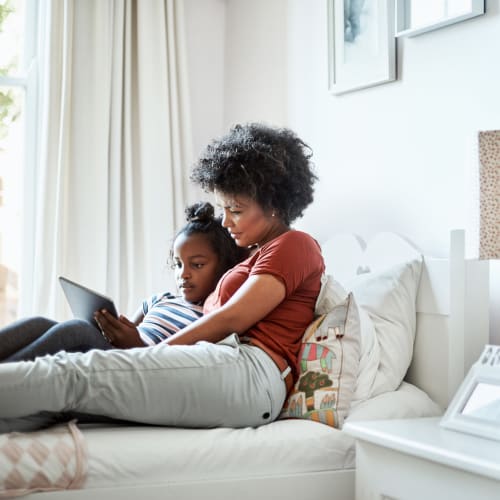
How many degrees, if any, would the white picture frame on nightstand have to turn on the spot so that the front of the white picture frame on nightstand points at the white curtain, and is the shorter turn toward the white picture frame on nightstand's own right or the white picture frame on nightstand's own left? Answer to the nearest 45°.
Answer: approximately 90° to the white picture frame on nightstand's own right

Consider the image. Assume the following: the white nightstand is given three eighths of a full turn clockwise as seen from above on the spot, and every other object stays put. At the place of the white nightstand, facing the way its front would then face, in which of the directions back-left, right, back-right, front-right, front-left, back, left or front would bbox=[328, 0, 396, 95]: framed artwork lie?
front

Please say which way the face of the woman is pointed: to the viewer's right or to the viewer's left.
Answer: to the viewer's left

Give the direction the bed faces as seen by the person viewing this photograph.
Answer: facing to the left of the viewer

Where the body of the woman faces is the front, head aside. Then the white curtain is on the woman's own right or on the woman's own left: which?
on the woman's own right

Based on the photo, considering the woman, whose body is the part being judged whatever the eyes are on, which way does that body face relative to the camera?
to the viewer's left

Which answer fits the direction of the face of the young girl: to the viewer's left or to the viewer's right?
to the viewer's left
